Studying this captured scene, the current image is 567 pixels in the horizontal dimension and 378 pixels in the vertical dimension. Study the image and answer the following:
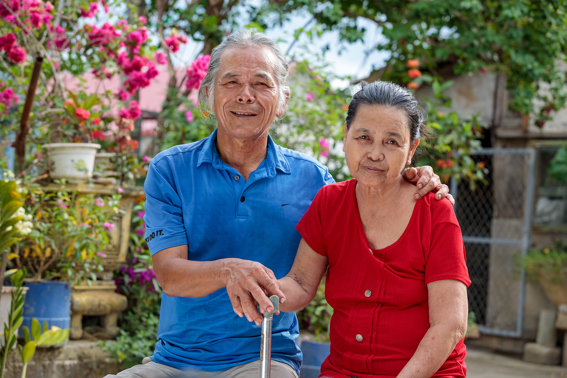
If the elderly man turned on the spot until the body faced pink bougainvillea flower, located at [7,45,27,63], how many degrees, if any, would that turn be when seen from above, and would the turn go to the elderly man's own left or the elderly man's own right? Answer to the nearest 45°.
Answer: approximately 135° to the elderly man's own right

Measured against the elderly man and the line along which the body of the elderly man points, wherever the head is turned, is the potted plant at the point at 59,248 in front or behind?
behind

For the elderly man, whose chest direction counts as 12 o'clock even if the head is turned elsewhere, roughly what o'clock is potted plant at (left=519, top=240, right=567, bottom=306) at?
The potted plant is roughly at 7 o'clock from the elderly man.

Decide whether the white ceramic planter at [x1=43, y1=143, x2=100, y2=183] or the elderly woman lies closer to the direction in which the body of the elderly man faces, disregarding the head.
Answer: the elderly woman

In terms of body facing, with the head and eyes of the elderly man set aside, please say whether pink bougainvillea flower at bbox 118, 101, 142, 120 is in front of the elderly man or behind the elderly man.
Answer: behind

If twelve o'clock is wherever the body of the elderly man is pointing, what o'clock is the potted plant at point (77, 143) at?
The potted plant is roughly at 5 o'clock from the elderly man.

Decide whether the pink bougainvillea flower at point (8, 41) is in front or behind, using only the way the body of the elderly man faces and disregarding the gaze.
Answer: behind

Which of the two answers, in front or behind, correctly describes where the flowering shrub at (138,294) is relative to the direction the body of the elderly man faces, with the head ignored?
behind

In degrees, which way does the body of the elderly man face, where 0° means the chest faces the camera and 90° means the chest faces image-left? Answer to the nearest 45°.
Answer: approximately 0°

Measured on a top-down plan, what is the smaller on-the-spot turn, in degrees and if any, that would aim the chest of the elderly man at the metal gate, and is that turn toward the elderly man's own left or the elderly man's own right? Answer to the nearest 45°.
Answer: approximately 135° to the elderly man's own left
